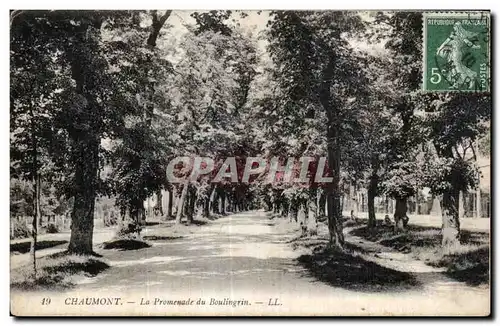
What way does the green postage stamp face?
toward the camera
